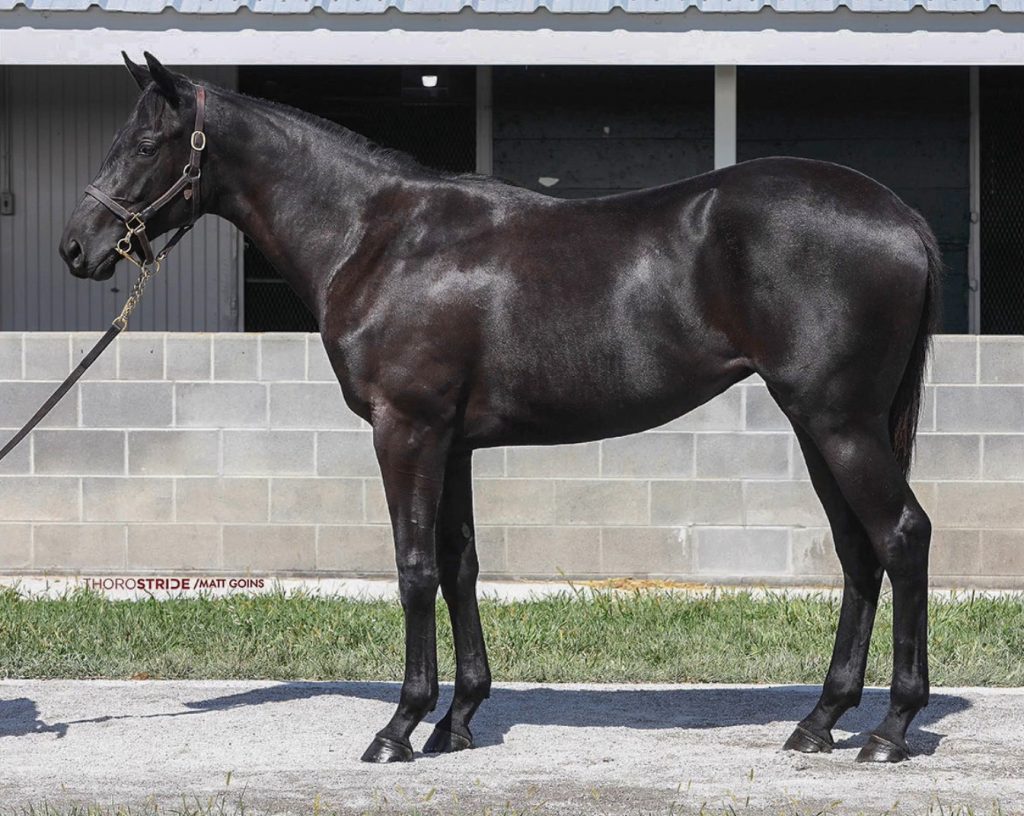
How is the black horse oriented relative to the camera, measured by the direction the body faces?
to the viewer's left
